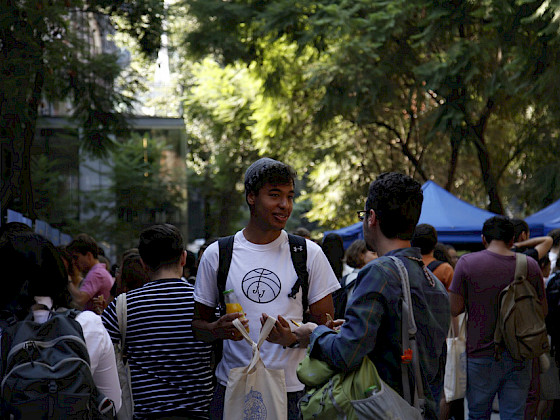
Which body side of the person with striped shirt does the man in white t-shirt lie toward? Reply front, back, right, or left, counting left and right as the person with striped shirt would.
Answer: right

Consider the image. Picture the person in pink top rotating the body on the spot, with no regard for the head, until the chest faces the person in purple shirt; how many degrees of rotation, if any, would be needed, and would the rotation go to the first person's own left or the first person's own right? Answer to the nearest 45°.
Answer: approximately 135° to the first person's own left

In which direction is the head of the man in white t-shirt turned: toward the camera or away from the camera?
toward the camera

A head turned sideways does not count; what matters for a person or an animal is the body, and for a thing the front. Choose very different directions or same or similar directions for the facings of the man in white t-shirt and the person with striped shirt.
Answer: very different directions

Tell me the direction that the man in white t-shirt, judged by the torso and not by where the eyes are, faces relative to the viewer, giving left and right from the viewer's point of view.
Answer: facing the viewer

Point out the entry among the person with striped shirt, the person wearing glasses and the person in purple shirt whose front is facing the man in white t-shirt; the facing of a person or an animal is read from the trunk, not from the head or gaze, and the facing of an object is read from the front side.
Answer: the person wearing glasses

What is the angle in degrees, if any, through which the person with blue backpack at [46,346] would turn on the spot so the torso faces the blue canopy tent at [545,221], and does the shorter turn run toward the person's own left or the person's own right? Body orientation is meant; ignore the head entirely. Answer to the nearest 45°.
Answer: approximately 45° to the person's own right

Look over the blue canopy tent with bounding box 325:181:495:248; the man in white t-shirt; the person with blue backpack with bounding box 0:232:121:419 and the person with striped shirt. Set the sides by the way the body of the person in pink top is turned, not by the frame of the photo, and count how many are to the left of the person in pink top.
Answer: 3

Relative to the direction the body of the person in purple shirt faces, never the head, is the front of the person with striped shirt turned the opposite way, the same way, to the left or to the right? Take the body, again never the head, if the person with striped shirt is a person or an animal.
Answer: the same way

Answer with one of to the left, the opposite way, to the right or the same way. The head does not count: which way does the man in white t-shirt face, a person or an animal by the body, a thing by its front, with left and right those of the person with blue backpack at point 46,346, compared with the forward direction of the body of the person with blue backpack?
the opposite way

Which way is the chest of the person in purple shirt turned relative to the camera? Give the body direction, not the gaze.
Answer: away from the camera

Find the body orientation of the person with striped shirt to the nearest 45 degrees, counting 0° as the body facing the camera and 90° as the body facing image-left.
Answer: approximately 180°

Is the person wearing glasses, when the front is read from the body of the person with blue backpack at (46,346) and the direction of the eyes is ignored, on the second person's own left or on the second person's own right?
on the second person's own right

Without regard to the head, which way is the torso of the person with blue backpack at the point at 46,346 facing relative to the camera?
away from the camera

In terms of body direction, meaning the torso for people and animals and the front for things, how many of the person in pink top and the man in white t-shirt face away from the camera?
0

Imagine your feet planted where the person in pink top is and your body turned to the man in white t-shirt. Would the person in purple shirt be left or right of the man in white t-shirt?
left
